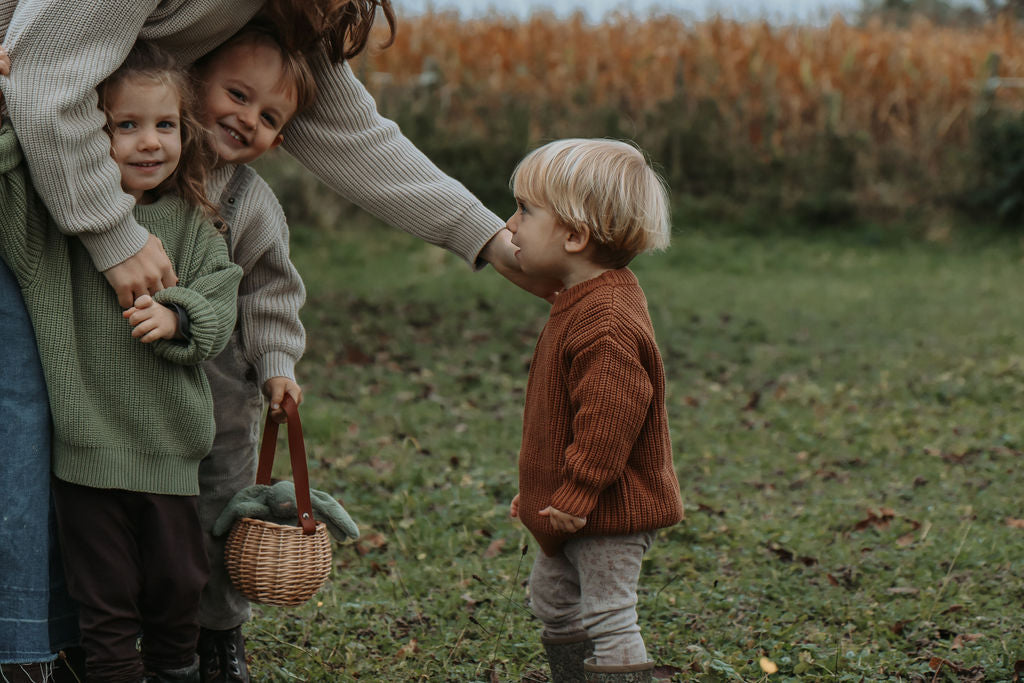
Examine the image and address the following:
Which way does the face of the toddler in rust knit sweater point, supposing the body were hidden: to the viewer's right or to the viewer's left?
to the viewer's left

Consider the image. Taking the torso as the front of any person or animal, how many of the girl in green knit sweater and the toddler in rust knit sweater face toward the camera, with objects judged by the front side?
1

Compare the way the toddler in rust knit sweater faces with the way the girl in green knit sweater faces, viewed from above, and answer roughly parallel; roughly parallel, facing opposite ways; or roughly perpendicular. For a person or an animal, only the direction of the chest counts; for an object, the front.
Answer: roughly perpendicular

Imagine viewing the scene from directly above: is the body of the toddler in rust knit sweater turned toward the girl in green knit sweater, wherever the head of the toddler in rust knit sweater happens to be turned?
yes

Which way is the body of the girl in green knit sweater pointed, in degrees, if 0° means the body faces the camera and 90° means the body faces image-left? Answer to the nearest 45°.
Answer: approximately 0°

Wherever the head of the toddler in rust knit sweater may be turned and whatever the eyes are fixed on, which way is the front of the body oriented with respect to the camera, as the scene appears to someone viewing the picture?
to the viewer's left
